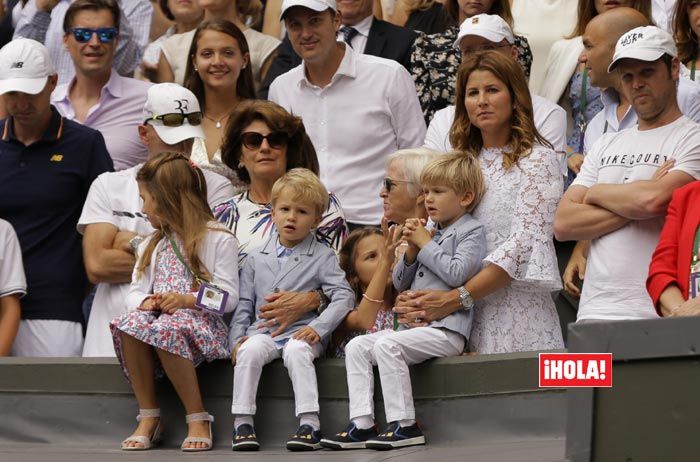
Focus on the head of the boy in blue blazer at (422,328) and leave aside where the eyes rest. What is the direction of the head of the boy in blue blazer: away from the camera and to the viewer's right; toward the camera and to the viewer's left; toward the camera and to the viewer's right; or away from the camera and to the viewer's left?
toward the camera and to the viewer's left

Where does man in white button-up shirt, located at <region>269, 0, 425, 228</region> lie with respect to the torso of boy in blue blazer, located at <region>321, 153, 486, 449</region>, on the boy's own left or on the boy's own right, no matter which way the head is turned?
on the boy's own right

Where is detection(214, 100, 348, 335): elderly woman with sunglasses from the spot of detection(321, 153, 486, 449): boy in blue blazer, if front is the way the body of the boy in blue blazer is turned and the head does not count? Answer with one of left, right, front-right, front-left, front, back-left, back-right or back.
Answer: right

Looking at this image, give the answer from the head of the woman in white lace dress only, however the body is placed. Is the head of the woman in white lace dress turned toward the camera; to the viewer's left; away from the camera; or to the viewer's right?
toward the camera

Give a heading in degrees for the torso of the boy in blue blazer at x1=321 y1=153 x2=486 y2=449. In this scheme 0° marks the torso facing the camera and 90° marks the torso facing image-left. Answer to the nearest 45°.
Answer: approximately 45°

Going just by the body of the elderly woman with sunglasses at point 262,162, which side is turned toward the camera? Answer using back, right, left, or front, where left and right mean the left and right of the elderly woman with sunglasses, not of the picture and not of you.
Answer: front

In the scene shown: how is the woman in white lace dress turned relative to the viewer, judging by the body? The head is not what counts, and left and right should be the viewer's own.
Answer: facing the viewer and to the left of the viewer

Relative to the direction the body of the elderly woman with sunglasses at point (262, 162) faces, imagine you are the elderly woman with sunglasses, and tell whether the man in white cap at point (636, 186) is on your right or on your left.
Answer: on your left

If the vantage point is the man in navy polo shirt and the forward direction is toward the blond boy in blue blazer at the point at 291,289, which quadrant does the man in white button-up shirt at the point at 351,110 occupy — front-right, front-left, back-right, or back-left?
front-left

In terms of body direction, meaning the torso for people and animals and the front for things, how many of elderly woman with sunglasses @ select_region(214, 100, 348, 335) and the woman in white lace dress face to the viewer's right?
0

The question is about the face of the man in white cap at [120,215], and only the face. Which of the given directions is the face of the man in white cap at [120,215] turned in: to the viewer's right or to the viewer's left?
to the viewer's right

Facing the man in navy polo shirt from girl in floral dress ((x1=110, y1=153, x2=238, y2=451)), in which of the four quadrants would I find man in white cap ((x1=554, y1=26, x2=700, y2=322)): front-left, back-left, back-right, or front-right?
back-right

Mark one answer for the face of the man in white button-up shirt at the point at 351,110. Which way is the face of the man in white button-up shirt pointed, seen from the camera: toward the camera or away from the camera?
toward the camera

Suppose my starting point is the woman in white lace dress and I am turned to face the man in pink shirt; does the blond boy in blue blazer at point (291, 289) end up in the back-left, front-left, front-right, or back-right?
front-left
